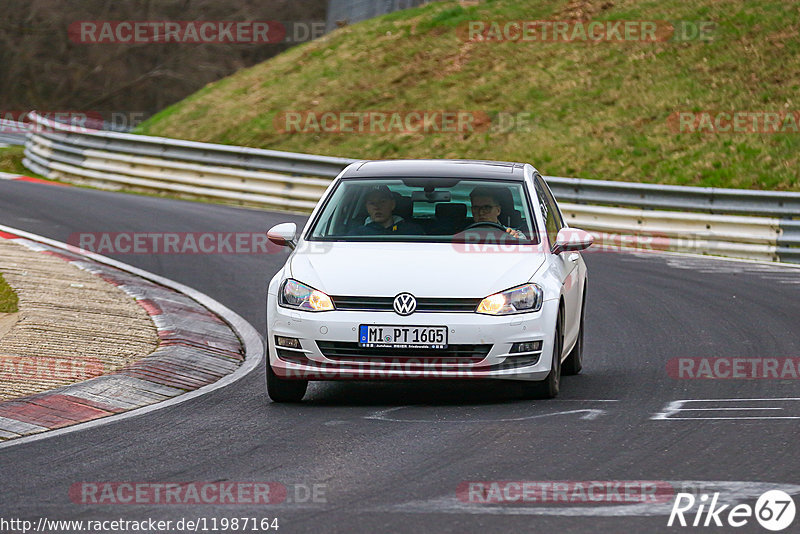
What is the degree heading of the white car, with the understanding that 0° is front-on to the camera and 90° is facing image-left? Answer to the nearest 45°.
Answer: approximately 0°

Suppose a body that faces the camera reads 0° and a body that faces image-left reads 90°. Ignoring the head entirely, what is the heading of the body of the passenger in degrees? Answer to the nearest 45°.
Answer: approximately 0°

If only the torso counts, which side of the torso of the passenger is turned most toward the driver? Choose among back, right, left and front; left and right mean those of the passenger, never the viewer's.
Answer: left

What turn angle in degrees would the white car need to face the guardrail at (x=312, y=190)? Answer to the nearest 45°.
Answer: approximately 180°

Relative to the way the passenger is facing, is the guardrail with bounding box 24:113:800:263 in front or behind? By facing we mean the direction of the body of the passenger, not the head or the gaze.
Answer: behind
